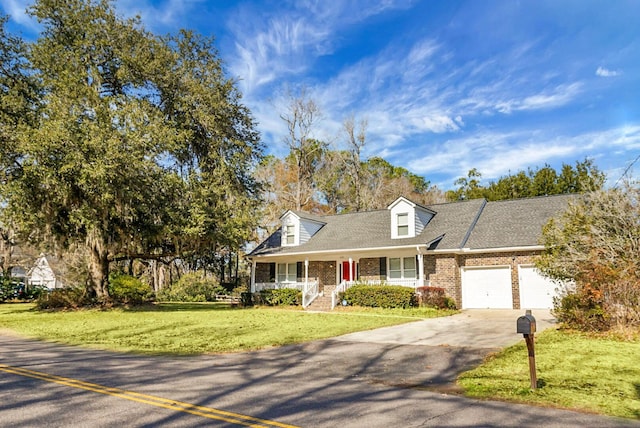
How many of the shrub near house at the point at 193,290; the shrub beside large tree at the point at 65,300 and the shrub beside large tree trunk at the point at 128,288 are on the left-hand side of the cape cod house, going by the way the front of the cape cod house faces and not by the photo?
0

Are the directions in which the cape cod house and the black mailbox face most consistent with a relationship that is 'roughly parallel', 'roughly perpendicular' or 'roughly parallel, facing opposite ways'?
roughly parallel

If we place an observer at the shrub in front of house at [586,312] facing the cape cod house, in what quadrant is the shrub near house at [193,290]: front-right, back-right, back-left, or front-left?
front-left

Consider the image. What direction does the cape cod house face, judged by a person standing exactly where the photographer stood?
facing the viewer and to the left of the viewer

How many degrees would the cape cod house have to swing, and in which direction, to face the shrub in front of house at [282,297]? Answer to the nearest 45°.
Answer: approximately 45° to its right

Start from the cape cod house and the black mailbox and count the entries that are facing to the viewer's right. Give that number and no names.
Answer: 0

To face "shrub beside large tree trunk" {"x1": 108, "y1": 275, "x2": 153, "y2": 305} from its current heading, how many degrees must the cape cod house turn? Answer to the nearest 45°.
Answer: approximately 45° to its right

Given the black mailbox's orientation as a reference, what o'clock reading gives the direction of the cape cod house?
The cape cod house is roughly at 4 o'clock from the black mailbox.

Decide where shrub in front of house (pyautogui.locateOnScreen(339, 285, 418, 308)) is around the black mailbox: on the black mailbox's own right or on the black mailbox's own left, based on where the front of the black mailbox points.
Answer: on the black mailbox's own right
